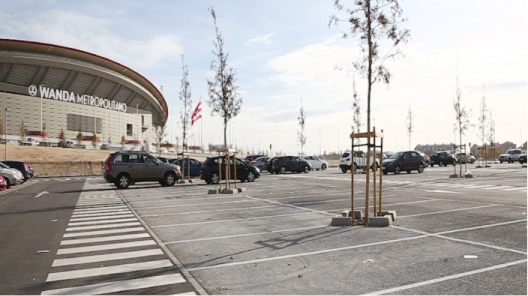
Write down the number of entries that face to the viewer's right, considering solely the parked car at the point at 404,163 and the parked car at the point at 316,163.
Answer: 1

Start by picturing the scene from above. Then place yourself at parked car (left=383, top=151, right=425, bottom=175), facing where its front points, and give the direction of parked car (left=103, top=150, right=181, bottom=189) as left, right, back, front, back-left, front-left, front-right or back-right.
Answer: front

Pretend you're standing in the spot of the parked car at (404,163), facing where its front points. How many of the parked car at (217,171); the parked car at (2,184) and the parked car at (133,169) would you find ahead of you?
3

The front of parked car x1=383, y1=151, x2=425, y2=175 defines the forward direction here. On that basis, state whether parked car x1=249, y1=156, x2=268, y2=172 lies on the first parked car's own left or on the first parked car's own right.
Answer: on the first parked car's own right

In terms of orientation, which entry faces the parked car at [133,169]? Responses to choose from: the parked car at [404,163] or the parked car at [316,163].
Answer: the parked car at [404,163]

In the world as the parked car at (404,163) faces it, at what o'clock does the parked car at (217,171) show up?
the parked car at (217,171) is roughly at 12 o'clock from the parked car at (404,163).

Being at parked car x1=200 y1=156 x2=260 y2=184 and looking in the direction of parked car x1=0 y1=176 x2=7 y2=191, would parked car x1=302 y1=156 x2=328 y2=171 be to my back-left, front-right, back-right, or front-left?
back-right

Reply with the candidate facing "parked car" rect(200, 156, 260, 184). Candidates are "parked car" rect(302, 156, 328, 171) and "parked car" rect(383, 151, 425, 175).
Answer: "parked car" rect(383, 151, 425, 175)

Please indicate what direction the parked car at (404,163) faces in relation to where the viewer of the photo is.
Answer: facing the viewer and to the left of the viewer

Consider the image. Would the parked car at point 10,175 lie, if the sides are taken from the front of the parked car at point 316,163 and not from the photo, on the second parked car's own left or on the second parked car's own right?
on the second parked car's own right

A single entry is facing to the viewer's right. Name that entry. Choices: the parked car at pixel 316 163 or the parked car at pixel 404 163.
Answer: the parked car at pixel 316 163

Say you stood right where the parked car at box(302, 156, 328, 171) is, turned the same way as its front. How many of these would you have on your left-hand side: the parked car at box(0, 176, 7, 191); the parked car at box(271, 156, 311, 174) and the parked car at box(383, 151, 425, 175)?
0

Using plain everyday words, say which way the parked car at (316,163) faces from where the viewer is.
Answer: facing to the right of the viewer

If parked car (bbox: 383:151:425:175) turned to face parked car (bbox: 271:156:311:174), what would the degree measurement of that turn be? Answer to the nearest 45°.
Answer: approximately 45° to its right

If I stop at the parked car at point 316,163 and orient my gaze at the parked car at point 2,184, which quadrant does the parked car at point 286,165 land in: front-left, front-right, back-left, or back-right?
front-left
